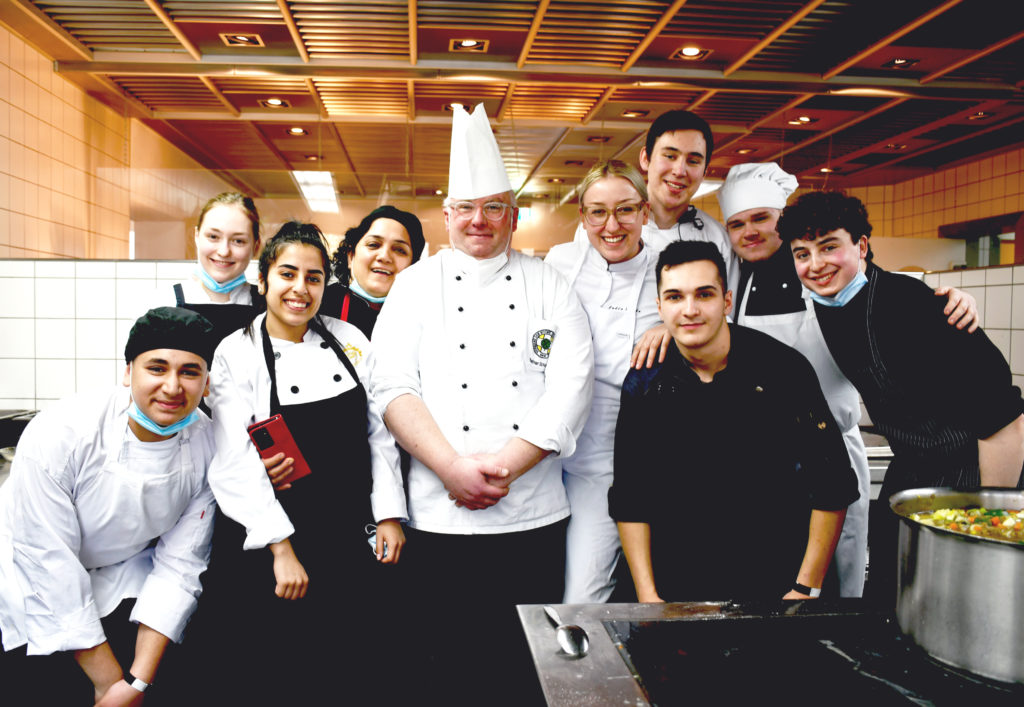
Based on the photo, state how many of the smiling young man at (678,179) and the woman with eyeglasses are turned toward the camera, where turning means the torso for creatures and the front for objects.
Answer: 2

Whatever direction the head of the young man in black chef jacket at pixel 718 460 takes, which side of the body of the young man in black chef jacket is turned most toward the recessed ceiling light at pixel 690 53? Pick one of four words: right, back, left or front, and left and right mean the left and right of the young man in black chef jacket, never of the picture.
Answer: back

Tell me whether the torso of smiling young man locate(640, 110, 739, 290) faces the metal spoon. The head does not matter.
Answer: yes

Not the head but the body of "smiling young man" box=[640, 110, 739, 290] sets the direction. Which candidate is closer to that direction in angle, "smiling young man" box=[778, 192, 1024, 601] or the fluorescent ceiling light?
the smiling young man

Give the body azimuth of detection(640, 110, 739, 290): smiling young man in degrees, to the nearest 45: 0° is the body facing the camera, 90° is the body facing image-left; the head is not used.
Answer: approximately 0°

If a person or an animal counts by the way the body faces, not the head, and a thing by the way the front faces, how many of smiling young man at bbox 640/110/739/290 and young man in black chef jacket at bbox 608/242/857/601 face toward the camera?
2

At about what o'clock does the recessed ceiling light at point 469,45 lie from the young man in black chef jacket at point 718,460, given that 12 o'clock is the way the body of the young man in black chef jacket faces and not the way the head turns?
The recessed ceiling light is roughly at 5 o'clock from the young man in black chef jacket.
